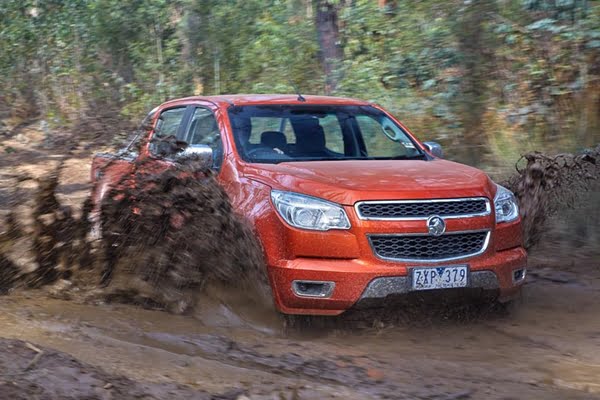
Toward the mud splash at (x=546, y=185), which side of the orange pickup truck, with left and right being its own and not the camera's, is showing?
left

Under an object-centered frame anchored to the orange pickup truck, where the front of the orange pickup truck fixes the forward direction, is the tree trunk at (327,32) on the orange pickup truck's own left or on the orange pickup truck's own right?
on the orange pickup truck's own left

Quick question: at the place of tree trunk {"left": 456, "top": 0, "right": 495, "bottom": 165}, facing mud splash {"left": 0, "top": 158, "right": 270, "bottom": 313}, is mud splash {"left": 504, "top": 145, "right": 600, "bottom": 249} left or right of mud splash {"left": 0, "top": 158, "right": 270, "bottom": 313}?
left

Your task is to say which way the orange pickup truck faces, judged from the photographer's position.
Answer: facing the viewer and to the right of the viewer

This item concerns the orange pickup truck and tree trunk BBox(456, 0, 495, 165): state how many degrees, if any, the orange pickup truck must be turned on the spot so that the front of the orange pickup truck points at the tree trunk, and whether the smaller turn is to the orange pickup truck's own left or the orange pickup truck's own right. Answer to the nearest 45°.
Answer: approximately 135° to the orange pickup truck's own left
